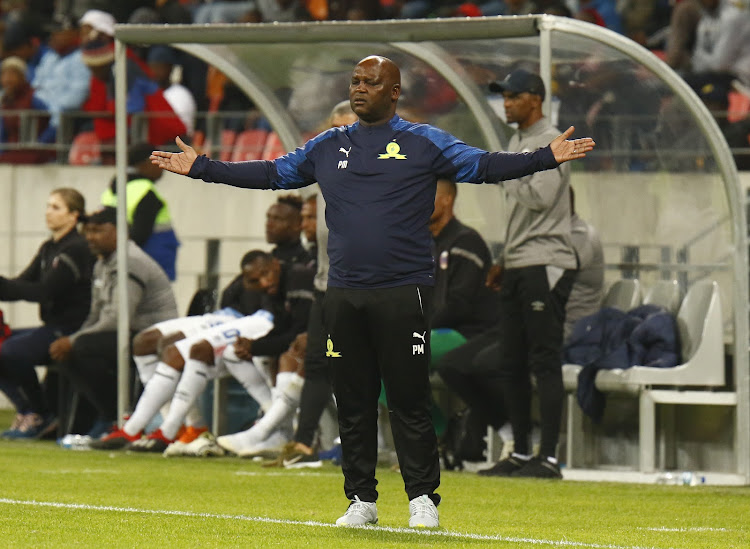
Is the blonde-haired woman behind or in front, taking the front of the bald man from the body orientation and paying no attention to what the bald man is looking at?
behind

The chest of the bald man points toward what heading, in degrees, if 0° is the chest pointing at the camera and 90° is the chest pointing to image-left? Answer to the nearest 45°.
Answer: approximately 0°

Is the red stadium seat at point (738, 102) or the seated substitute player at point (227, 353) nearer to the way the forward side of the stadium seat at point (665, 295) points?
the seated substitute player

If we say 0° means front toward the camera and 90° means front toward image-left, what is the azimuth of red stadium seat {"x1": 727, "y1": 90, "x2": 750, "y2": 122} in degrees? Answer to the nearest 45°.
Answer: approximately 45°
